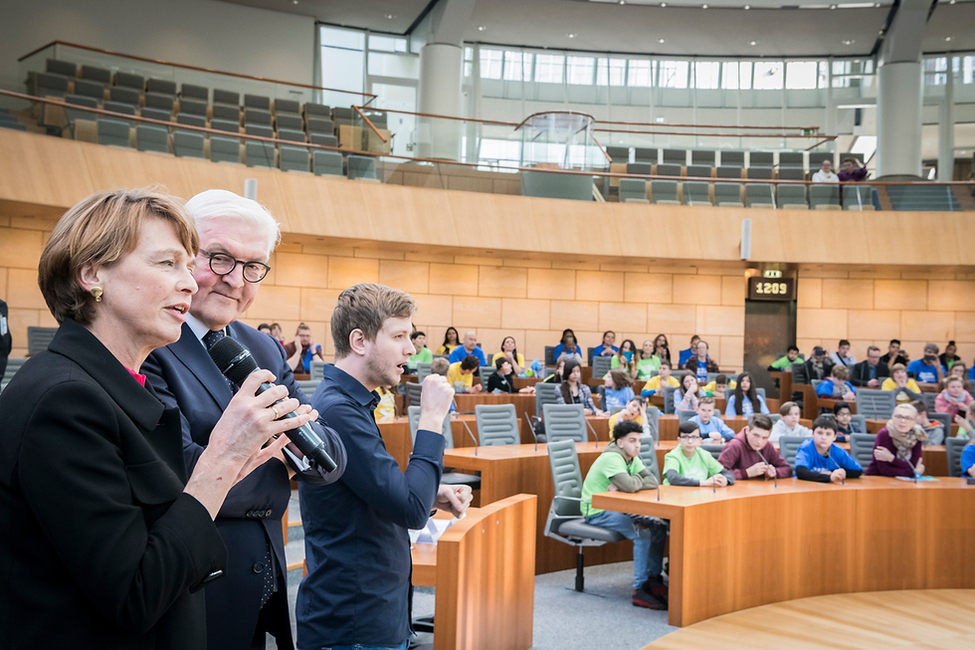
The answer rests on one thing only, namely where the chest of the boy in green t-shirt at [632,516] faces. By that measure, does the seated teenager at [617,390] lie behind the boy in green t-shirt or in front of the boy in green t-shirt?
behind

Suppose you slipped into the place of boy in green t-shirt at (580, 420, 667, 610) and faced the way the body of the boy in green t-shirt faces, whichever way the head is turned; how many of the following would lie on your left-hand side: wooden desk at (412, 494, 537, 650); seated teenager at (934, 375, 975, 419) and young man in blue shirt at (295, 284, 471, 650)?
1

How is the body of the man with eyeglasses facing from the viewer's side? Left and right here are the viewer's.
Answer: facing the viewer and to the right of the viewer

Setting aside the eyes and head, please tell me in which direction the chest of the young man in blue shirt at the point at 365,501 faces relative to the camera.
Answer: to the viewer's right

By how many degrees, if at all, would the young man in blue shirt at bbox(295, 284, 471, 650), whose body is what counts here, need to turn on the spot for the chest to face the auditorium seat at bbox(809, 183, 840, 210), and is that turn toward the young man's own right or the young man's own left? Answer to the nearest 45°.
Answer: approximately 45° to the young man's own left

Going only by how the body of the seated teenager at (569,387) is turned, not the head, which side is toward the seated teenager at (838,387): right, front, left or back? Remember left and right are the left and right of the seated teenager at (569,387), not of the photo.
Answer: left

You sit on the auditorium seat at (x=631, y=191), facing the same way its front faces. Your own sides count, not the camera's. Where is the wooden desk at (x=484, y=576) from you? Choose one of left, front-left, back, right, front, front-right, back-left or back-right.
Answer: front

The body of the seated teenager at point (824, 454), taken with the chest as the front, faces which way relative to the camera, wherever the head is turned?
toward the camera

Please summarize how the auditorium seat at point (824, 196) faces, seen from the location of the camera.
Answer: facing the viewer

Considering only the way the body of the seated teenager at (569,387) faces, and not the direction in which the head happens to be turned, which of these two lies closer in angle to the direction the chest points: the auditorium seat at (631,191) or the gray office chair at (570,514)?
the gray office chair

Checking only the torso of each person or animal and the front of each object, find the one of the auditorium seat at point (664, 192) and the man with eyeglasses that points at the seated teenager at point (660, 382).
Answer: the auditorium seat

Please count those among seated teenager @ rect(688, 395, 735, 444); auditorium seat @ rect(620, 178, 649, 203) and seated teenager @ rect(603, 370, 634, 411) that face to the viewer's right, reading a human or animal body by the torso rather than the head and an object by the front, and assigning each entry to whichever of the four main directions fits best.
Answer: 0

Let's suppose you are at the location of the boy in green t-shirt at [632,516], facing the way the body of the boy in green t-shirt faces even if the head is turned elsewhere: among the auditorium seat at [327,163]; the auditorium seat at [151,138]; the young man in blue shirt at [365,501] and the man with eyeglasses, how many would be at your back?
2

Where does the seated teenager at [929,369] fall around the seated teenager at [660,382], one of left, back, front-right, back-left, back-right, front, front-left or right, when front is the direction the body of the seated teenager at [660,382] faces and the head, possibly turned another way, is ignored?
back-left

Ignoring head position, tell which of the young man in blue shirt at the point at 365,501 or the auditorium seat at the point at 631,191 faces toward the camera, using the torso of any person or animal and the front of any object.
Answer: the auditorium seat

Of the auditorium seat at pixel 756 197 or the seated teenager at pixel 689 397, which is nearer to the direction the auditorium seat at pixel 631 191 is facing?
the seated teenager

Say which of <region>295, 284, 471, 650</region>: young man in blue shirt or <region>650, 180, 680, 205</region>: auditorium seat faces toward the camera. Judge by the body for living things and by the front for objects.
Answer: the auditorium seat

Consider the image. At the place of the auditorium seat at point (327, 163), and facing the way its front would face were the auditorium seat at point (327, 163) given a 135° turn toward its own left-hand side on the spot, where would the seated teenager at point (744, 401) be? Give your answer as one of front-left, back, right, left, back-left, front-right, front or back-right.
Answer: back-right

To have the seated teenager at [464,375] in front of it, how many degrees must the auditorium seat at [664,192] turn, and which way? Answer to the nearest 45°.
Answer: approximately 45° to its right

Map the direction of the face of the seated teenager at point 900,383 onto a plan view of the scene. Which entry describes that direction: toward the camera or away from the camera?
toward the camera
